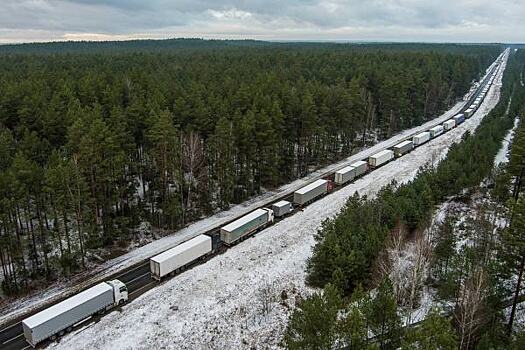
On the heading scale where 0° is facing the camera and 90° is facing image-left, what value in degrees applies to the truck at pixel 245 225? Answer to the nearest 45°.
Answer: approximately 225°

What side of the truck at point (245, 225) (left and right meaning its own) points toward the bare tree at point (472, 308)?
right

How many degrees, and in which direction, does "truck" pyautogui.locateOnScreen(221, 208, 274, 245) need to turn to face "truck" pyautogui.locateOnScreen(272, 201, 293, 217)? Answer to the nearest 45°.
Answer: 0° — it already faces it

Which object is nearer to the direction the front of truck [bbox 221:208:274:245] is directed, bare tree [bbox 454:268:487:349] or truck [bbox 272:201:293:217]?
the truck
